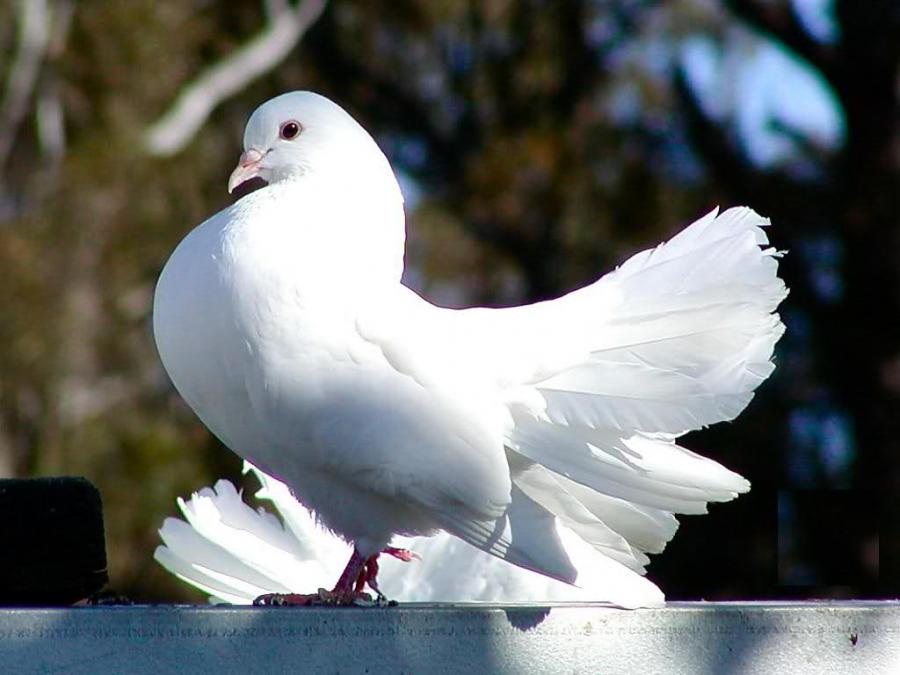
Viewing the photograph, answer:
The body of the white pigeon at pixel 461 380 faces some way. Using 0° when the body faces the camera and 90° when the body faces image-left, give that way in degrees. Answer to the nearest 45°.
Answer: approximately 90°

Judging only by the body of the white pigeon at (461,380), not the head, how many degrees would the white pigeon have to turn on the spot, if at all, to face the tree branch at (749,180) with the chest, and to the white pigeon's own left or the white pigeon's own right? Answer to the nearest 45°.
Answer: approximately 90° to the white pigeon's own right

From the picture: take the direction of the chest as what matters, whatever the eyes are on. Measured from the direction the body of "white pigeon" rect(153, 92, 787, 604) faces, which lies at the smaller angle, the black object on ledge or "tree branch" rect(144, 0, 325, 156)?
the black object on ledge

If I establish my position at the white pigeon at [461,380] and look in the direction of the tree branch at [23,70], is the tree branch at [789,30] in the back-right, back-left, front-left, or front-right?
front-right

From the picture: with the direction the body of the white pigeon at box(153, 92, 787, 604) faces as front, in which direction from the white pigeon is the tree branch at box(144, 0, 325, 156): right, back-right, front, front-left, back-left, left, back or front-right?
right

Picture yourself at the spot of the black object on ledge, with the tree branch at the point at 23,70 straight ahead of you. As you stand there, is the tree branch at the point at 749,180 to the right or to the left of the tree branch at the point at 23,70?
right

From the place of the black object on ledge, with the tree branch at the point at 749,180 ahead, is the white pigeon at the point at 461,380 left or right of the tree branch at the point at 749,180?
right

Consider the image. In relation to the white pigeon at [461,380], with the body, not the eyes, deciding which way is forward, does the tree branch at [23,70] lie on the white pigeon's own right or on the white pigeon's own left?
on the white pigeon's own right

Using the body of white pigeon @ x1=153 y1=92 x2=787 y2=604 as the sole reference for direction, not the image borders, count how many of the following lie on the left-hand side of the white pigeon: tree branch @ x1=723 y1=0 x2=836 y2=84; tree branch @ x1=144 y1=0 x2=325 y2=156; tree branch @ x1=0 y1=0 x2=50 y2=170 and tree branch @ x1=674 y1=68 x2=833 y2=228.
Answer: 0

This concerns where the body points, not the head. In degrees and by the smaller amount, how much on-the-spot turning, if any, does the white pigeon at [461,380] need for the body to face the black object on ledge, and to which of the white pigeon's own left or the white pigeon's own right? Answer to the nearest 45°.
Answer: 0° — it already faces it
